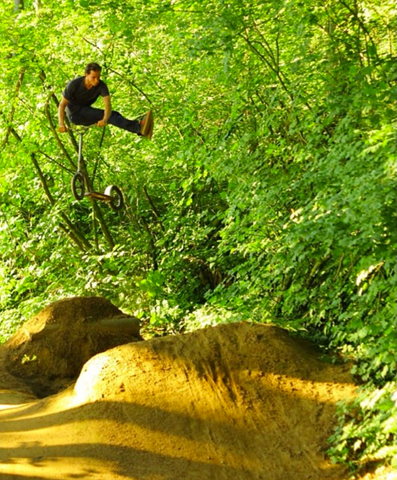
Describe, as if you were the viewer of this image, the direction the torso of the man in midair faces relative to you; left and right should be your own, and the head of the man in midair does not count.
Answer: facing the viewer and to the right of the viewer
